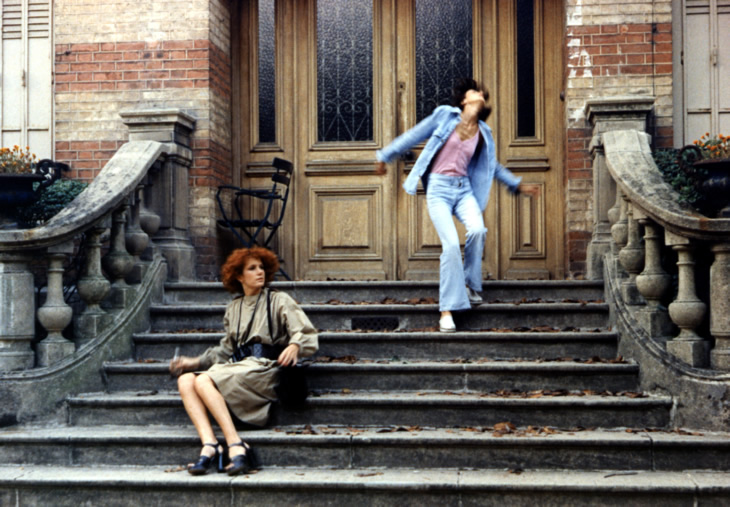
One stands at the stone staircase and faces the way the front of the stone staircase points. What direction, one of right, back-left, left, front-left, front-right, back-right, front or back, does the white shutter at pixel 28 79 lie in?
back-right

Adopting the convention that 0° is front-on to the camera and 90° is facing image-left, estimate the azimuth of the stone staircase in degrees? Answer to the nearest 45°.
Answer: approximately 0°

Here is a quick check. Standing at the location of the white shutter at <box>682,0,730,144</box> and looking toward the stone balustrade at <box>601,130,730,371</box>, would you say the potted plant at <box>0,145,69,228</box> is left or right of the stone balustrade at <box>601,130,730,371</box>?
right

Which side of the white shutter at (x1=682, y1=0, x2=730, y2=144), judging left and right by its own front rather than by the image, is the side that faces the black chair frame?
right

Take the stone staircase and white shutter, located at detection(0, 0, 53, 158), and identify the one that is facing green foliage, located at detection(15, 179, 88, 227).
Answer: the white shutter

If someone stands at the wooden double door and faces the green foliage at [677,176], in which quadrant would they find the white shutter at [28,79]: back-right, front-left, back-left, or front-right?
back-right

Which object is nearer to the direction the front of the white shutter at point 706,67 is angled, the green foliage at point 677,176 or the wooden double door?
the green foliage

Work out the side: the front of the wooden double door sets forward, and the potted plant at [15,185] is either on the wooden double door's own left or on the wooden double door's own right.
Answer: on the wooden double door's own right

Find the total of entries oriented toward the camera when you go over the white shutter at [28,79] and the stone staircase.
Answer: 2

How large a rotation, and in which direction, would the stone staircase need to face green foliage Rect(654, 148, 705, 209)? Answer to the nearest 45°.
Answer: approximately 135° to its left
